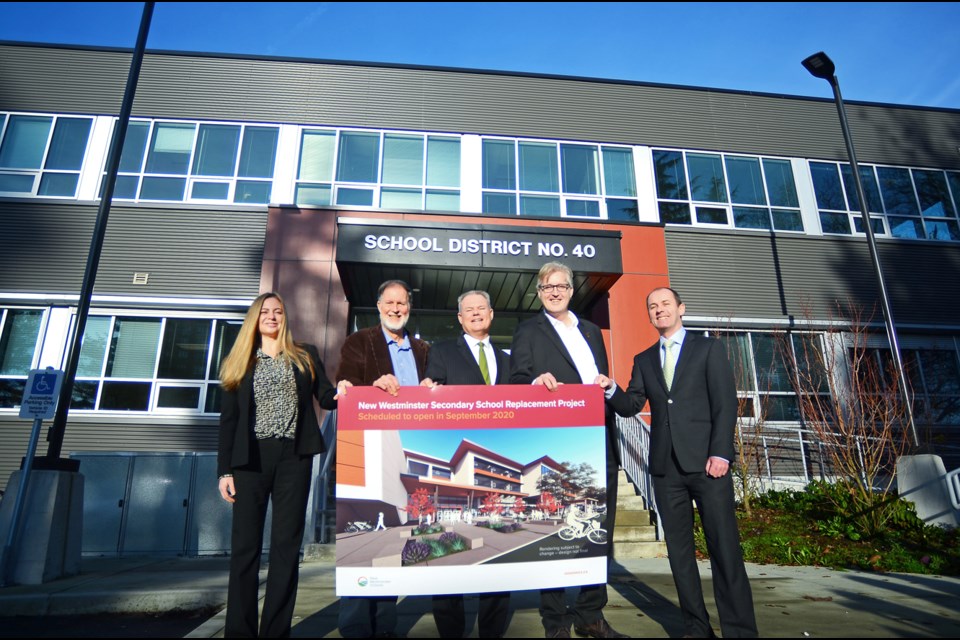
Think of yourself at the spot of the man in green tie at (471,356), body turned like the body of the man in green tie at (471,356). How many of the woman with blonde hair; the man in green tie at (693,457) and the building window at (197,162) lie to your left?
1

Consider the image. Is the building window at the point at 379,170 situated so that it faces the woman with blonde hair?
yes

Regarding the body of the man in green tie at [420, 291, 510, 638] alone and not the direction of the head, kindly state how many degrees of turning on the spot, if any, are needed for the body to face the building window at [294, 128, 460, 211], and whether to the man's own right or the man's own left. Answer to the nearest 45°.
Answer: approximately 180°

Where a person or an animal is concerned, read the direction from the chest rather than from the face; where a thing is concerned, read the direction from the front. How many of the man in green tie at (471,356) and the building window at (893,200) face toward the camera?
2

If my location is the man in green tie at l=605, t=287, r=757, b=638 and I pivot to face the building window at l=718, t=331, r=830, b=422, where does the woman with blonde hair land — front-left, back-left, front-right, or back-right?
back-left

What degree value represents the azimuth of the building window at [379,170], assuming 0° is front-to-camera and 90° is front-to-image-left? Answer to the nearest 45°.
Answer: approximately 0°
